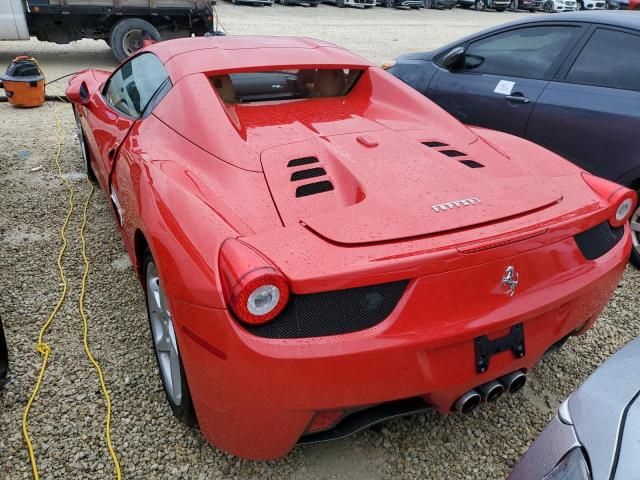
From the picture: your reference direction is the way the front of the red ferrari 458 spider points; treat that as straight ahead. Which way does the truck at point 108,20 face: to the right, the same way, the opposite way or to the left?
to the left

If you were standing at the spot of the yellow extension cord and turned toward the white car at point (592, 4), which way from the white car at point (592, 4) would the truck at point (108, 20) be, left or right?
left

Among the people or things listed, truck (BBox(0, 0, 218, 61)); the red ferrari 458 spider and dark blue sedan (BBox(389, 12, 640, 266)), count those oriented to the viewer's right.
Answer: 0

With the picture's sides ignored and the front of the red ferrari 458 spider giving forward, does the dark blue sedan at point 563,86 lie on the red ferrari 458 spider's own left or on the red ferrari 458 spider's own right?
on the red ferrari 458 spider's own right

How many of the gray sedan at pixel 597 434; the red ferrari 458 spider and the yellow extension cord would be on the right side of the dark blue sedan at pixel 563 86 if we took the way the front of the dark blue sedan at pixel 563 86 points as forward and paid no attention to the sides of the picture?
0

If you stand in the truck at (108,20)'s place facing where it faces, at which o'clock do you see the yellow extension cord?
The yellow extension cord is roughly at 9 o'clock from the truck.

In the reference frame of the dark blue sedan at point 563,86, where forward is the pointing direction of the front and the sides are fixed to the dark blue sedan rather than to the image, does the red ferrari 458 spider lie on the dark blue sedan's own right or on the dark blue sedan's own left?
on the dark blue sedan's own left

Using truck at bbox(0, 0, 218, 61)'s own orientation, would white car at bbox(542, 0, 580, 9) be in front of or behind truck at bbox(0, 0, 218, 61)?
behind

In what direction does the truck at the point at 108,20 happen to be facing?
to the viewer's left

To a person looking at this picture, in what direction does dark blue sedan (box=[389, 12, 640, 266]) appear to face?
facing away from the viewer and to the left of the viewer

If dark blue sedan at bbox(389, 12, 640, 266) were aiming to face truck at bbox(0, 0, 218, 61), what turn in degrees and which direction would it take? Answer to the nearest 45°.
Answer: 0° — it already faces it

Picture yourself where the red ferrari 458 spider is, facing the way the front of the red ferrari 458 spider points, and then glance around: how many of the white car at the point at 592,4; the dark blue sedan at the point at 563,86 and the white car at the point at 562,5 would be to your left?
0

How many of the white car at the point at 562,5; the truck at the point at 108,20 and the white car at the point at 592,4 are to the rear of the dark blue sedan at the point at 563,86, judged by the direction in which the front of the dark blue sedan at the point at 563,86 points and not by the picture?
0

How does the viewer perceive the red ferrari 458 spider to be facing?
facing away from the viewer and to the left of the viewer

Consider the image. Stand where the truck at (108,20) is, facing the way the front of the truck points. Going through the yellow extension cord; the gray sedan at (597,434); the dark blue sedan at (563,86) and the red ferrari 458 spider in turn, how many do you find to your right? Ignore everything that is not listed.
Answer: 0

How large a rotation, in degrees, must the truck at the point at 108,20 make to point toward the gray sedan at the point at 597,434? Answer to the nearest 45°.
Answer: approximately 90° to its left

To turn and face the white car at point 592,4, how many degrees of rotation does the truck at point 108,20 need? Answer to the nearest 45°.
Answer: approximately 135° to its right
